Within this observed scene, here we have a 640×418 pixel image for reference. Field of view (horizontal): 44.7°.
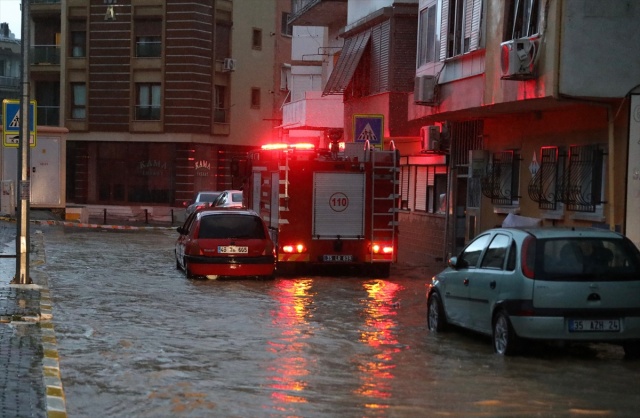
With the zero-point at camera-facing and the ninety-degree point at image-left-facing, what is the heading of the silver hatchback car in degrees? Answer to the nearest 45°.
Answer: approximately 135°

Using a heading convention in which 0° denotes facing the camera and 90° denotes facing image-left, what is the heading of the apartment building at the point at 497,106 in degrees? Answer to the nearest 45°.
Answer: approximately 45°

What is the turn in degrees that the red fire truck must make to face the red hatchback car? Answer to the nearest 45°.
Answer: approximately 135° to its left

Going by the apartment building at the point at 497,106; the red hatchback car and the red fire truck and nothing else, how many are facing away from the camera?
2

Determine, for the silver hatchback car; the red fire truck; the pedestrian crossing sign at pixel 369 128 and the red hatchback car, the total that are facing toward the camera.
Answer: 1

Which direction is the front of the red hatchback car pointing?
away from the camera

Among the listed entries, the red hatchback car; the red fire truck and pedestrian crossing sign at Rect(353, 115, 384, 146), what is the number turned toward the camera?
1

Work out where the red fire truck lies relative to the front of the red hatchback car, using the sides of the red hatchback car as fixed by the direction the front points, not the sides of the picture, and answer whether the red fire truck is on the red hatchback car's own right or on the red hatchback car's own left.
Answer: on the red hatchback car's own right

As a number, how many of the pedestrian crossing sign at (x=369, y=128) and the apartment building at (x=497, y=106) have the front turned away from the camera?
0

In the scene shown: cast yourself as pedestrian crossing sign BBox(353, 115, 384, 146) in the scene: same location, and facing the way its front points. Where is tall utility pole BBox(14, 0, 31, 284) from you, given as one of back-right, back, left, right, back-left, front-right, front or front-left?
front-right

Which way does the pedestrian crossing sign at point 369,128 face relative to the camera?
toward the camera

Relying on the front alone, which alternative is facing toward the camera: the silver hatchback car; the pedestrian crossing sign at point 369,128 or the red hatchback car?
the pedestrian crossing sign

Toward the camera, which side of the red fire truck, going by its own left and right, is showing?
back

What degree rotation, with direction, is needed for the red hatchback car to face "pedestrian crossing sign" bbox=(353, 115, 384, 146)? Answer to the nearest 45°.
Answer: approximately 45° to its right

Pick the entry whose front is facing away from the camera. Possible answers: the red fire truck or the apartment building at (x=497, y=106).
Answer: the red fire truck
